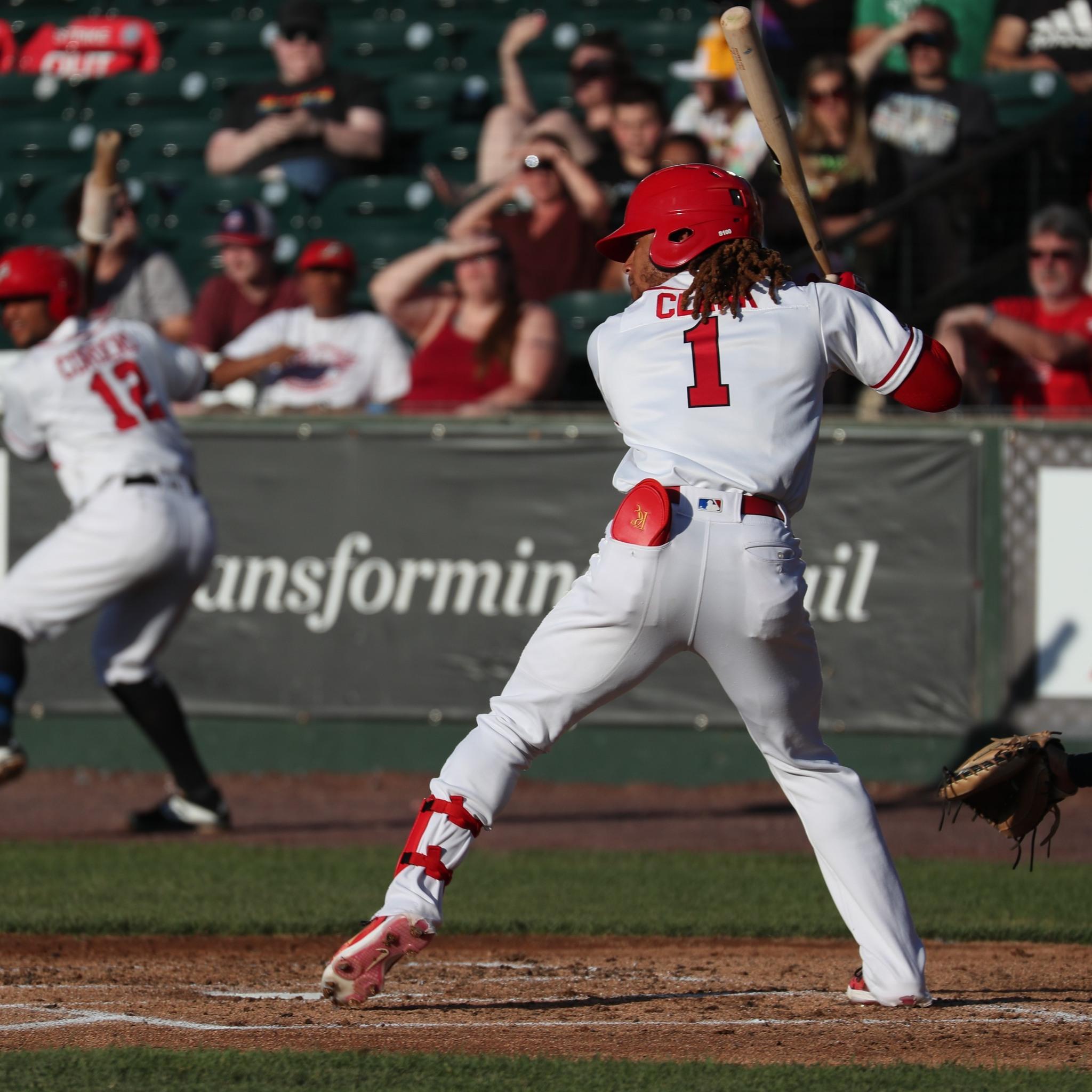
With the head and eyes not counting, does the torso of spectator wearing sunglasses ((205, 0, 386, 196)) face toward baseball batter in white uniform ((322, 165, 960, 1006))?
yes

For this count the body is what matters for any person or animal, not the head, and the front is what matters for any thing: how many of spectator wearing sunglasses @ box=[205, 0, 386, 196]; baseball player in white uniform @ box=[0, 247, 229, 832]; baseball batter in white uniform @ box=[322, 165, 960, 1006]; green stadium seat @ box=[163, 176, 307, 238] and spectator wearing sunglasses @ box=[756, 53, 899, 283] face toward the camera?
3

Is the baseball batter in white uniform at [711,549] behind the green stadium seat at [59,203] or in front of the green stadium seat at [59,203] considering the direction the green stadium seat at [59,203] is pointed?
in front

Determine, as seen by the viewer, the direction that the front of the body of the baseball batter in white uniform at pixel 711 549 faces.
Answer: away from the camera

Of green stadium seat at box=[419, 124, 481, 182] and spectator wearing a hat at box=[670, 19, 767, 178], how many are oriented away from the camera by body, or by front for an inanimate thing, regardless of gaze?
0

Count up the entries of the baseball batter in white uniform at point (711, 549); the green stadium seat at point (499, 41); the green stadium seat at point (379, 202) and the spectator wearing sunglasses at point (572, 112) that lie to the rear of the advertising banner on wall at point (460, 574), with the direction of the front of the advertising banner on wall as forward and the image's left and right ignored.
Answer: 3

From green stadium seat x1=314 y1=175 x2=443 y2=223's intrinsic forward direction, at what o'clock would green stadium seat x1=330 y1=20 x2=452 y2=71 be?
green stadium seat x1=330 y1=20 x2=452 y2=71 is roughly at 6 o'clock from green stadium seat x1=314 y1=175 x2=443 y2=223.

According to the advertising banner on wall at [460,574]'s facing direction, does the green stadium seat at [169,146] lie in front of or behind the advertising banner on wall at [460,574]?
behind

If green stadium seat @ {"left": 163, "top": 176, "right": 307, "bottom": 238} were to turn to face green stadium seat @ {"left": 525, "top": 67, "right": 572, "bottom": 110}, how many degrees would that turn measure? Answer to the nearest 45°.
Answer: approximately 90° to its left

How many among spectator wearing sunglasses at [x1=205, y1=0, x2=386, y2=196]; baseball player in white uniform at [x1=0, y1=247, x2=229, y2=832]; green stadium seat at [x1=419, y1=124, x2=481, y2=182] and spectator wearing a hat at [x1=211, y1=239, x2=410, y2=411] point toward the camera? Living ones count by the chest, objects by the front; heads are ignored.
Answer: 3
